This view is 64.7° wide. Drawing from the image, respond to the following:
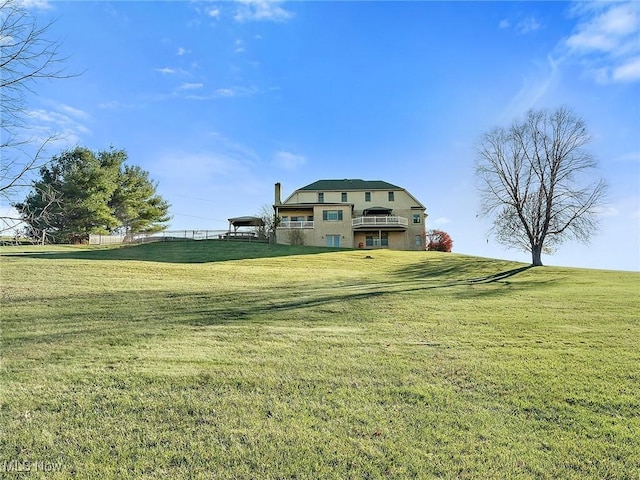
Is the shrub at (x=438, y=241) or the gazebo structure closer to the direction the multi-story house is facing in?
the shrub
